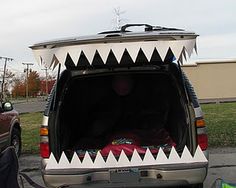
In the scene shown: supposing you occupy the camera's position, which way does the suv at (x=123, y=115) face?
facing away from the viewer
